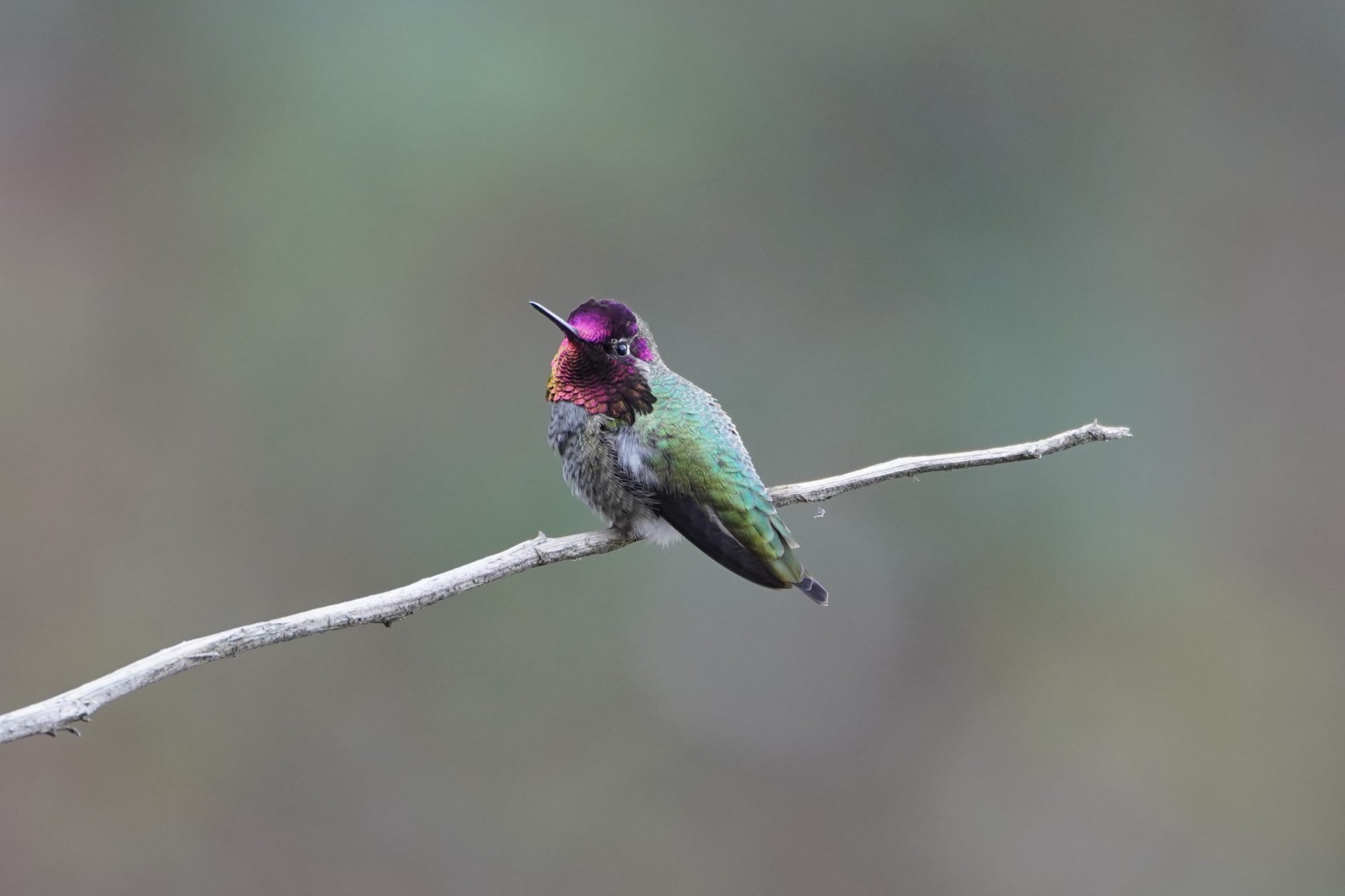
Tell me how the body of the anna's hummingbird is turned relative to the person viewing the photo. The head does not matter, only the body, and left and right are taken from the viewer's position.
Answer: facing to the left of the viewer
